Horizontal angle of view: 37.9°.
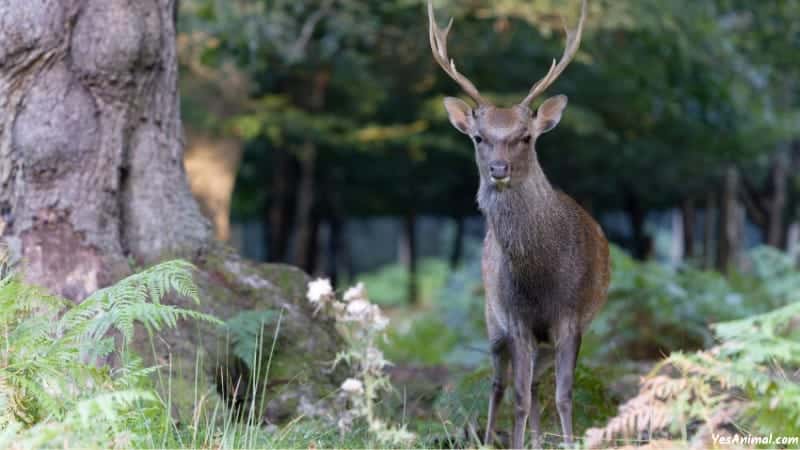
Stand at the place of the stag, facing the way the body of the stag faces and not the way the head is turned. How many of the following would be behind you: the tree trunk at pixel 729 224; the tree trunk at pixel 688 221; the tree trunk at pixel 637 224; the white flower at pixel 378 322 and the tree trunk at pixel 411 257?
4

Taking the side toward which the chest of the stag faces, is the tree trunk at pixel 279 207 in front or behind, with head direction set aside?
behind

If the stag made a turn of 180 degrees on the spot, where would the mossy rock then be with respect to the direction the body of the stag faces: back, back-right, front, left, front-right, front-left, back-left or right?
left

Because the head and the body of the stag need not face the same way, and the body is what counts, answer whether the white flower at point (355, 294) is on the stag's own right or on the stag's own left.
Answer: on the stag's own right

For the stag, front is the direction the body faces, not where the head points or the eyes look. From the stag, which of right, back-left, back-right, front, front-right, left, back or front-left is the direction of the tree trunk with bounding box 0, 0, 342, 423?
right

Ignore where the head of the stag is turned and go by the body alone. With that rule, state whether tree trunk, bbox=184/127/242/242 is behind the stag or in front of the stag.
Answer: behind

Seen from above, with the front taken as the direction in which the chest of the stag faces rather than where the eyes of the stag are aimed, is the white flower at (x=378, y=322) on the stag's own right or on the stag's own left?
on the stag's own right

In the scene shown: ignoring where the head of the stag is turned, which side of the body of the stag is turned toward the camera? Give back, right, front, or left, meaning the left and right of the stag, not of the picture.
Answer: front

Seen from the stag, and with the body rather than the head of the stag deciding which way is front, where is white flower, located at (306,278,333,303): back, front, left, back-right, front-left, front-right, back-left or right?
right

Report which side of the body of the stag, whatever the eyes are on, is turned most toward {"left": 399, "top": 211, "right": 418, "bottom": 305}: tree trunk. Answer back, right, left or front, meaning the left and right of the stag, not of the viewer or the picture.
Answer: back

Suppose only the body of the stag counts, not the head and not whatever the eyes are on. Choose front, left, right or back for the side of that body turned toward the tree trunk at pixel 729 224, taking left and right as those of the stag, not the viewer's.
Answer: back

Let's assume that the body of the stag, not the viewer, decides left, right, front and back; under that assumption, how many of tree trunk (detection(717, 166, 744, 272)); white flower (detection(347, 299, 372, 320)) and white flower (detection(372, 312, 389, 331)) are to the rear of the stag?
1

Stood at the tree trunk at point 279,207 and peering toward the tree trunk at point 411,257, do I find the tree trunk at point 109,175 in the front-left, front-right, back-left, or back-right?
back-right

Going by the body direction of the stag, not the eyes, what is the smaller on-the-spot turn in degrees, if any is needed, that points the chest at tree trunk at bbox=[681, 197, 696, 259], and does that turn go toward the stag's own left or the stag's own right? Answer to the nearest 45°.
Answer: approximately 180°

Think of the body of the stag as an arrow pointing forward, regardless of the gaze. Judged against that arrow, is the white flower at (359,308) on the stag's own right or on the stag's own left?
on the stag's own right

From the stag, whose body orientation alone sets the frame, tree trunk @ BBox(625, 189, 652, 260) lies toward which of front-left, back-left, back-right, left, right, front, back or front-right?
back
